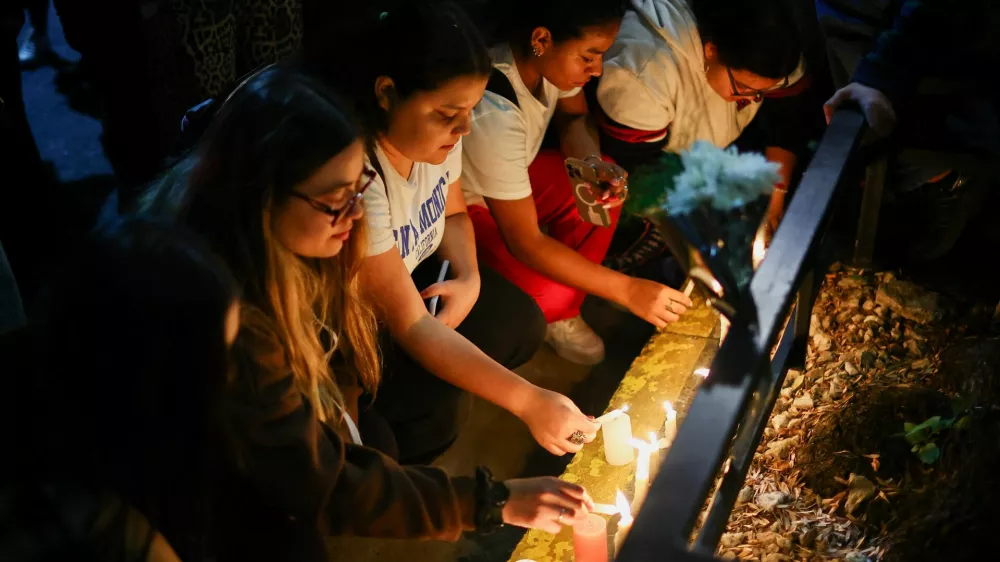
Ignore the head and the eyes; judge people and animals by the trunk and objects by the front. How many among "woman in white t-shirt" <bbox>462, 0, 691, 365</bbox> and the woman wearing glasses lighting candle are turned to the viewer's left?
0

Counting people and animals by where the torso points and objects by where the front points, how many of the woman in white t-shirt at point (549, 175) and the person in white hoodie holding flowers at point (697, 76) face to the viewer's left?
0

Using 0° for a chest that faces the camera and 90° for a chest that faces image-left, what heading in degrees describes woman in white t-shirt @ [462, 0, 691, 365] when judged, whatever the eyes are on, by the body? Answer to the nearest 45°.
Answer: approximately 315°

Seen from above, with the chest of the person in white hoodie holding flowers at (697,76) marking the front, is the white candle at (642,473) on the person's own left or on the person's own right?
on the person's own right

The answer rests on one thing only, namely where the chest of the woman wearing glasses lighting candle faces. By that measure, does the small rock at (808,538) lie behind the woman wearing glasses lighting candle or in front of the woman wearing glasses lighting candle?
in front

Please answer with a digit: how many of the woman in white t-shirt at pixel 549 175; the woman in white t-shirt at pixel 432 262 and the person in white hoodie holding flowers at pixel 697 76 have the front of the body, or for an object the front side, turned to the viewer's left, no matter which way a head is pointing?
0

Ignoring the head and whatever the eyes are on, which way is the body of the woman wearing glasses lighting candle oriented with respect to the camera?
to the viewer's right

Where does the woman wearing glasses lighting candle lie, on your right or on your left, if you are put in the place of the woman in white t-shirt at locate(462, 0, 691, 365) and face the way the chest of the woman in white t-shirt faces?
on your right

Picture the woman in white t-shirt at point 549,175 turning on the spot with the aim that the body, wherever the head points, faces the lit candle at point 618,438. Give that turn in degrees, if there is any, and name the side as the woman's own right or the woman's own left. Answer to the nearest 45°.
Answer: approximately 45° to the woman's own right

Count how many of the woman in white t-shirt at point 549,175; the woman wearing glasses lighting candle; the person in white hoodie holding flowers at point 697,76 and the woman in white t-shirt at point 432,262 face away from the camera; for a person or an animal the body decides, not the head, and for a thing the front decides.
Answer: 0

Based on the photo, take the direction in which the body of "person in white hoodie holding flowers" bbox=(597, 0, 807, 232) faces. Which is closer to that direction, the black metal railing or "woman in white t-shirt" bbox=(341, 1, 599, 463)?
the black metal railing

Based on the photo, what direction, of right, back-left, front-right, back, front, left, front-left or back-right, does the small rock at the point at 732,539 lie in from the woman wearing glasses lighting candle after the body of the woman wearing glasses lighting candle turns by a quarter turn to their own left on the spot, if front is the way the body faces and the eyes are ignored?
right

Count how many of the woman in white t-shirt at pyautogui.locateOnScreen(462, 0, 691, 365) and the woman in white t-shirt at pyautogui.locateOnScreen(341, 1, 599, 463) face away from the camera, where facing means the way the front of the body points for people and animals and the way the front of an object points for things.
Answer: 0

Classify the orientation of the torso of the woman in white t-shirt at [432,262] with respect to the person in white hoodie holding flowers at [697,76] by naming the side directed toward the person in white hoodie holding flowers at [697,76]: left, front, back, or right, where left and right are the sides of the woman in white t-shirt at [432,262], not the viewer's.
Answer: left

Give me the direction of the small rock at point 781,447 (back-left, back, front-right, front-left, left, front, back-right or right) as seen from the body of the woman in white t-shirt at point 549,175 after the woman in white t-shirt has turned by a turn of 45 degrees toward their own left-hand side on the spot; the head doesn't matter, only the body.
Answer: front-right

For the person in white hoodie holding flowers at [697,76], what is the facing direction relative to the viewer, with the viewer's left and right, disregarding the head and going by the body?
facing the viewer and to the right of the viewer

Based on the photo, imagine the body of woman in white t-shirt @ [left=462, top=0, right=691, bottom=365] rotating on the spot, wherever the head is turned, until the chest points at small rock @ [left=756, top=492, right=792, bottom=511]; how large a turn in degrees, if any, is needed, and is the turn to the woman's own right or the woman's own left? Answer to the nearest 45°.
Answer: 0° — they already face it

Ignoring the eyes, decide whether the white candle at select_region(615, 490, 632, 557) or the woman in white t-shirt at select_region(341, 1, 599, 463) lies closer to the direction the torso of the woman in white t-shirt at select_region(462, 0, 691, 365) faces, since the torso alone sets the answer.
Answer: the white candle

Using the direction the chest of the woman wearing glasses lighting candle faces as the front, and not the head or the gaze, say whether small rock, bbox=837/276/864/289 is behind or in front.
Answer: in front
